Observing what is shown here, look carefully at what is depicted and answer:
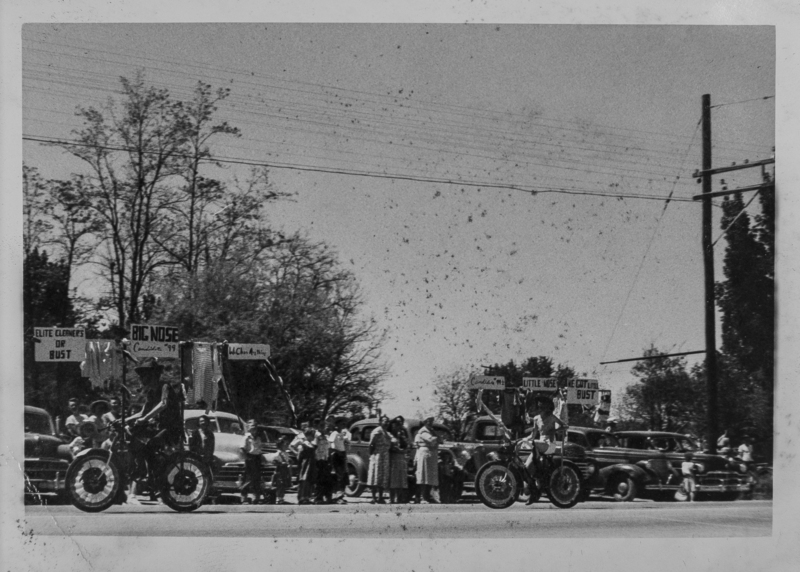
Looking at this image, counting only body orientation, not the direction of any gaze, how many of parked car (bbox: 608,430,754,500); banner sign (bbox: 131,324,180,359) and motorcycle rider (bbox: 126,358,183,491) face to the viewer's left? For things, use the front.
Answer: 1

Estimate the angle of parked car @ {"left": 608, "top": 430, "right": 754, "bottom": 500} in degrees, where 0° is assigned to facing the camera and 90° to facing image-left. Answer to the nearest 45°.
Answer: approximately 315°

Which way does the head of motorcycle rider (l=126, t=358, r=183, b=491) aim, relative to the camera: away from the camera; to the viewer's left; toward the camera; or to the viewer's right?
to the viewer's left

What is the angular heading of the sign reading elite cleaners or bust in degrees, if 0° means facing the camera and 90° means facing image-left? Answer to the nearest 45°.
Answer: approximately 0°

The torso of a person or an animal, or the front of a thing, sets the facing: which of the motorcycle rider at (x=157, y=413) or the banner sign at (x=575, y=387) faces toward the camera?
the banner sign

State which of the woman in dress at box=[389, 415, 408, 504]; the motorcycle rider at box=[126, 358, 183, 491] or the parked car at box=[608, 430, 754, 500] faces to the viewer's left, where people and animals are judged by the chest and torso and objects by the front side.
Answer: the motorcycle rider

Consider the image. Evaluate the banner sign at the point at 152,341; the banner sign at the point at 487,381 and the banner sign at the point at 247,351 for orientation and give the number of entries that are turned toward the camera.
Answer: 3

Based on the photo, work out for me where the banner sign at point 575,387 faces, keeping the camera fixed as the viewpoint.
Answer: facing the viewer

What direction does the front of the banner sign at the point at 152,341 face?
toward the camera

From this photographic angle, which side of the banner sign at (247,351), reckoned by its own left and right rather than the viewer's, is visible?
front

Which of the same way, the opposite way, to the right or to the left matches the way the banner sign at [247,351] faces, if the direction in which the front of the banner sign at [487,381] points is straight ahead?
the same way

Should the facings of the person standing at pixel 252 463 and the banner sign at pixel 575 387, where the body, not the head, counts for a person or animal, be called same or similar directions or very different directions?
same or similar directions

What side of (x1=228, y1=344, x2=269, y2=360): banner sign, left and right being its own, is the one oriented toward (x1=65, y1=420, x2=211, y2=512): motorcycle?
right
